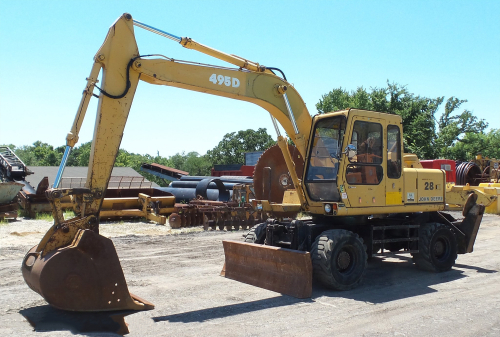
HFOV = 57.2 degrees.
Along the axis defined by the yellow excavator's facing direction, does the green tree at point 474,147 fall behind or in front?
behind

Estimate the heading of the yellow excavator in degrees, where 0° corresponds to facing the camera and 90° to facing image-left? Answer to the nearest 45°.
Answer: approximately 45°

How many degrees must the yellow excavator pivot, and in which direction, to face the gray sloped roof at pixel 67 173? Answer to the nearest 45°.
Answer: approximately 90° to its right
